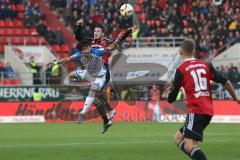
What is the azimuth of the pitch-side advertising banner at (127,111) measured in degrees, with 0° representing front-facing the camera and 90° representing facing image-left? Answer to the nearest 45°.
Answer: approximately 0°

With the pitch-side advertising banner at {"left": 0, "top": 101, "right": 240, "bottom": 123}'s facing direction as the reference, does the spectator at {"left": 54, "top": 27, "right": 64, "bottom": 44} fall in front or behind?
behind

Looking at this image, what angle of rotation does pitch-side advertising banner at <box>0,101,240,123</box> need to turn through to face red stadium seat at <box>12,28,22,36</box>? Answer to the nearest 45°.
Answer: approximately 135° to its right

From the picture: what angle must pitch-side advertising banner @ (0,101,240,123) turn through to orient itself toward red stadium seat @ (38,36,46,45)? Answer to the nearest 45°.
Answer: approximately 135° to its right

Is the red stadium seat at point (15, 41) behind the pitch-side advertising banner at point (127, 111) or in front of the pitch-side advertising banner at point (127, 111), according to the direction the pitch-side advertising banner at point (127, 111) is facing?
behind

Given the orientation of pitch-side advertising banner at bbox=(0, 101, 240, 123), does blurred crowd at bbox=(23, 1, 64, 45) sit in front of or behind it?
behind

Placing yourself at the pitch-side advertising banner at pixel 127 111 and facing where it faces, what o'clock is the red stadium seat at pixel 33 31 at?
The red stadium seat is roughly at 5 o'clock from the pitch-side advertising banner.

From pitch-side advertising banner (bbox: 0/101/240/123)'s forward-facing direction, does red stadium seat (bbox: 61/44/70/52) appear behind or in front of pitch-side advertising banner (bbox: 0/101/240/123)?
behind

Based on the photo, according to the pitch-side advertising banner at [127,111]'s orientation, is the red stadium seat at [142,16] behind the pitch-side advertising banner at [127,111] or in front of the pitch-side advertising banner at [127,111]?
behind

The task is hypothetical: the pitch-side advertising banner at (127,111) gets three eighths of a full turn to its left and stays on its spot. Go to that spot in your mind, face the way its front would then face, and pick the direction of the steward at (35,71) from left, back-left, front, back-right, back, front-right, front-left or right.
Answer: left

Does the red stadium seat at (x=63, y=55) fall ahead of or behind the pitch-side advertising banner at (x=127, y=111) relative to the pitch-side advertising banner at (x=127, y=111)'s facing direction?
behind

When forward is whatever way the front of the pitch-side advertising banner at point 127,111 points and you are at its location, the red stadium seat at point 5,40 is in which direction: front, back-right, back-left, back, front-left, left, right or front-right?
back-right
